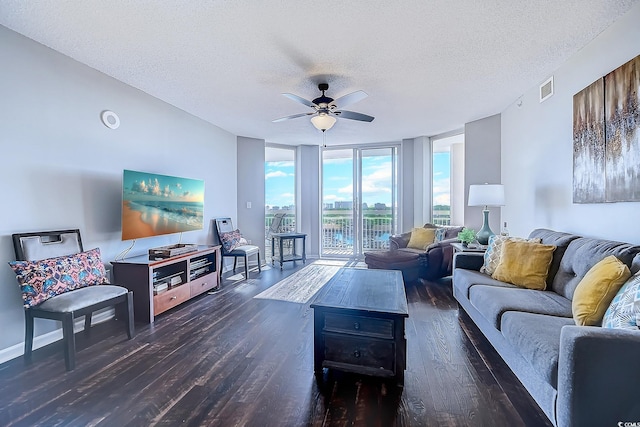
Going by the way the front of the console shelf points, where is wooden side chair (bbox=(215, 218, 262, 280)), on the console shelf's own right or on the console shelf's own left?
on the console shelf's own left

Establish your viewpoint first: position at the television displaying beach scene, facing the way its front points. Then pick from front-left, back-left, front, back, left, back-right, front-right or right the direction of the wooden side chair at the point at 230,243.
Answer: left

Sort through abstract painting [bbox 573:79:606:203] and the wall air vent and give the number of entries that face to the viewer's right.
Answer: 0

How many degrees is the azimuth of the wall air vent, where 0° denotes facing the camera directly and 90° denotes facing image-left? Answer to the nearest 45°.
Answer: approximately 45°

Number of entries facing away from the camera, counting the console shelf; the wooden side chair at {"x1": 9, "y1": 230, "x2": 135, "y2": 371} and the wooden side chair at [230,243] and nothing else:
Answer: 0

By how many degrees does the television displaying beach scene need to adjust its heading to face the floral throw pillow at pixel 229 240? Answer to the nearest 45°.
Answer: approximately 90° to its left

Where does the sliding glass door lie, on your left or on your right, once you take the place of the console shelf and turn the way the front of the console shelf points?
on your left

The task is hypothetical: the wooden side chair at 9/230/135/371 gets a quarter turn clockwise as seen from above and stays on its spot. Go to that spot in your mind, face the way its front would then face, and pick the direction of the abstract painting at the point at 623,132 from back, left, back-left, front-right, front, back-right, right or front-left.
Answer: left

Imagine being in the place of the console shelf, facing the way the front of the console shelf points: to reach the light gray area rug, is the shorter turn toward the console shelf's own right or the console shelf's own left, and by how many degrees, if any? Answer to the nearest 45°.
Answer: approximately 45° to the console shelf's own left

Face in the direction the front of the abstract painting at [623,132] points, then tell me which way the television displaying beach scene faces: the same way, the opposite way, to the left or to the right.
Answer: the opposite way

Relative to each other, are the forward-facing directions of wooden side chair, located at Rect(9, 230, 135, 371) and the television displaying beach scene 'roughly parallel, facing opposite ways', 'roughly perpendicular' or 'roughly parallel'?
roughly parallel

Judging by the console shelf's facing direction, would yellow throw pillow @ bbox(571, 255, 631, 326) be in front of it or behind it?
in front

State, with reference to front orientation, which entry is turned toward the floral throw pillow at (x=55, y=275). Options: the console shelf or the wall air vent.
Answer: the wall air vent

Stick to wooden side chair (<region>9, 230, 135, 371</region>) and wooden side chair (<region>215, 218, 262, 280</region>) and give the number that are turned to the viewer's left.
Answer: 0

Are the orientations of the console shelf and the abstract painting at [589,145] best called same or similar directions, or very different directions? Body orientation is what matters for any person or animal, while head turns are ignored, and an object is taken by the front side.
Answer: very different directions

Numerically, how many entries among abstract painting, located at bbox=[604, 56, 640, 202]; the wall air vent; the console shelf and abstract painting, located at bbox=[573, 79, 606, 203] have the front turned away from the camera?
0

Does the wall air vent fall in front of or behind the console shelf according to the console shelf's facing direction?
in front

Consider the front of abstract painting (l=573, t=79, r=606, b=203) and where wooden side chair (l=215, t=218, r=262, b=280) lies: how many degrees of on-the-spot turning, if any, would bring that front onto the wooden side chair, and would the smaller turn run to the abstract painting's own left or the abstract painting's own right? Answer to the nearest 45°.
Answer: approximately 45° to the abstract painting's own right

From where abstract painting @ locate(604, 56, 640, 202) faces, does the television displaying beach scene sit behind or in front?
in front
